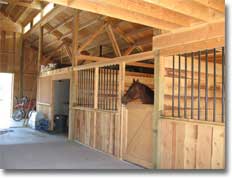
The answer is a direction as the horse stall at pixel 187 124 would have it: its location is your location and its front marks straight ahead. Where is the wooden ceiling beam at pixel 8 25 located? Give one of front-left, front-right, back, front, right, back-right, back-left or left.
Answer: right

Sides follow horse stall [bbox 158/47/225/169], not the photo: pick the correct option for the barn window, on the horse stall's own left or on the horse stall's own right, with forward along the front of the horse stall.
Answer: on the horse stall's own right

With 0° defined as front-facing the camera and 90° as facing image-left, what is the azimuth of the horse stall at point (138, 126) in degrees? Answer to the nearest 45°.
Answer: approximately 45°

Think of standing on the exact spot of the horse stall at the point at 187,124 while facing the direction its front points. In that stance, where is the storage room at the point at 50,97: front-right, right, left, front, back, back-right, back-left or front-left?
right

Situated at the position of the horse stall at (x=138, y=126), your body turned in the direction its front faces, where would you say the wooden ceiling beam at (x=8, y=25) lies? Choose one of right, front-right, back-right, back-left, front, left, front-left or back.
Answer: right

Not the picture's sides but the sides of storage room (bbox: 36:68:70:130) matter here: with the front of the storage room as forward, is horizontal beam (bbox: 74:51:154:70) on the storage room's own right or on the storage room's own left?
on the storage room's own left

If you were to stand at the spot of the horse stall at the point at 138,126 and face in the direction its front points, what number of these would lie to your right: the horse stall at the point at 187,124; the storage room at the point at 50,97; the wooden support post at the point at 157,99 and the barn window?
2
